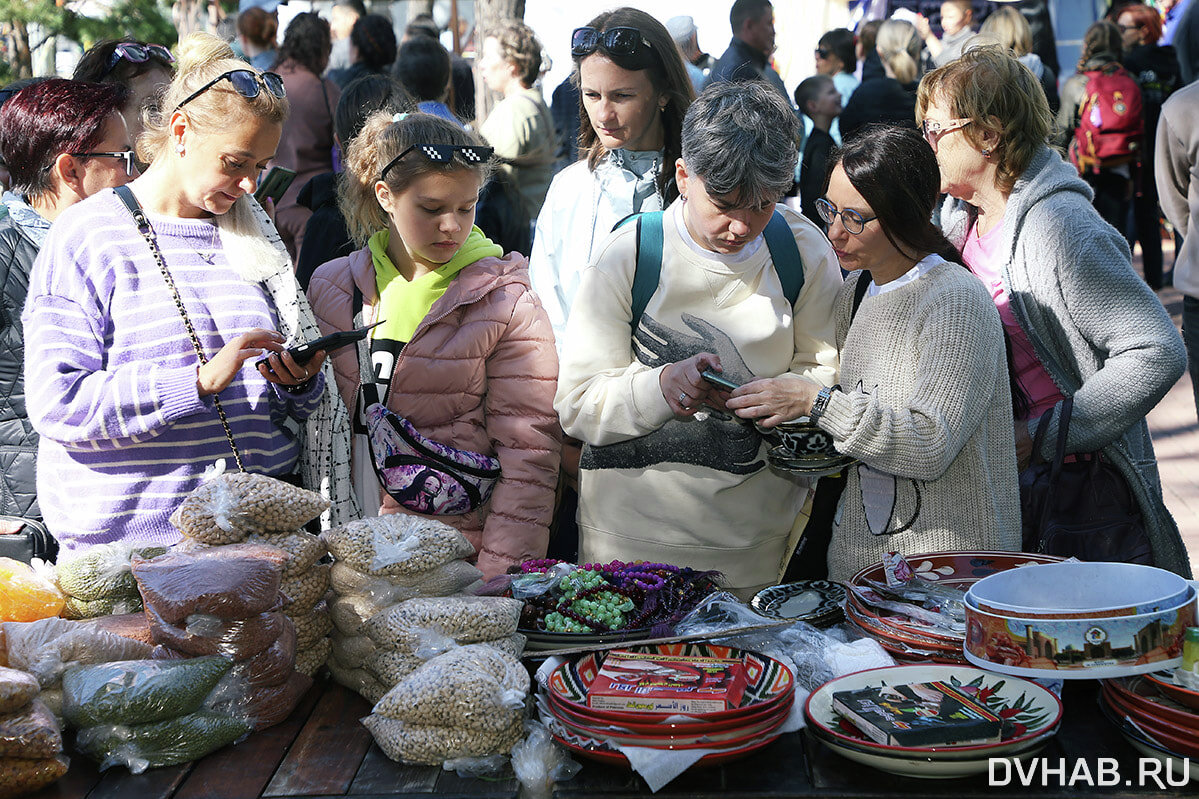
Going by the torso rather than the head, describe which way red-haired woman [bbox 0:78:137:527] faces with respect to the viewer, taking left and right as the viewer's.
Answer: facing to the right of the viewer

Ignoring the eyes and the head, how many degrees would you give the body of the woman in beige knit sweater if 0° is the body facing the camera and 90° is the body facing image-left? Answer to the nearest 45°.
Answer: approximately 45°

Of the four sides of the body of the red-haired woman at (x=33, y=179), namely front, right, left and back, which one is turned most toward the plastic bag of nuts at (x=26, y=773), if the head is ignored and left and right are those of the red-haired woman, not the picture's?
right

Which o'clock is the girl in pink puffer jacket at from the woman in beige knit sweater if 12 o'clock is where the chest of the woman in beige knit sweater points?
The girl in pink puffer jacket is roughly at 2 o'clock from the woman in beige knit sweater.

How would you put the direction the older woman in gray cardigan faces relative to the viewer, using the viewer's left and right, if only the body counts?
facing to the left of the viewer

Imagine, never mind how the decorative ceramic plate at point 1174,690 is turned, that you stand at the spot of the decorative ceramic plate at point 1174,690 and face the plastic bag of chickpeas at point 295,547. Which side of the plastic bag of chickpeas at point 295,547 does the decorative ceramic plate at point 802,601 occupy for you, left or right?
right

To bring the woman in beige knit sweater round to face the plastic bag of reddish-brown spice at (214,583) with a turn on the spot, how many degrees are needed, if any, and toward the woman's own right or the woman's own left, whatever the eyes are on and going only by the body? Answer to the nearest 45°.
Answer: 0° — they already face it

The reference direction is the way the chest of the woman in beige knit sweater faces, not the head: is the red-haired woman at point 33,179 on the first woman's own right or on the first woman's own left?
on the first woman's own right

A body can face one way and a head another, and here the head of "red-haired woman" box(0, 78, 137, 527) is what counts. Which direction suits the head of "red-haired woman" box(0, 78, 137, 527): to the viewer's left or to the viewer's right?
to the viewer's right

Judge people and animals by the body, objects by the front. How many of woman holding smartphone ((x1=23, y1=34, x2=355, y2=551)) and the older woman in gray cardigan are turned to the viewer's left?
1
